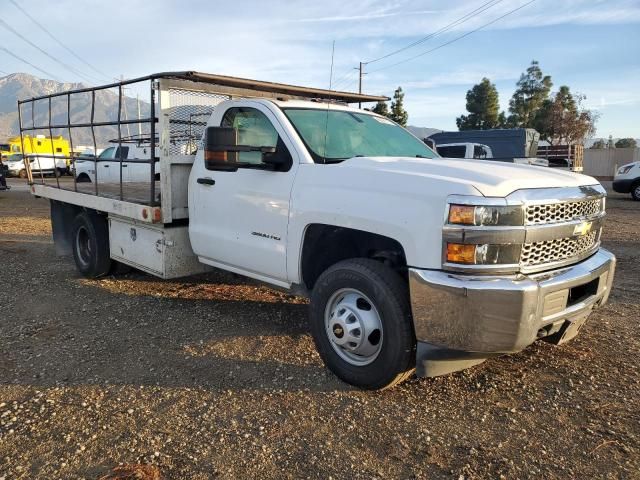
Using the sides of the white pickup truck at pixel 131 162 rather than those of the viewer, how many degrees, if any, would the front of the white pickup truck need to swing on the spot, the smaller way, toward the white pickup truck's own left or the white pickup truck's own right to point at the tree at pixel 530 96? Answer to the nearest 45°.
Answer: approximately 135° to the white pickup truck's own right

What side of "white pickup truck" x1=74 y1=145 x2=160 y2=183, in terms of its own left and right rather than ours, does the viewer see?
left

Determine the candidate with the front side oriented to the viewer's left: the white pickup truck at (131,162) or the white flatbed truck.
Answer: the white pickup truck

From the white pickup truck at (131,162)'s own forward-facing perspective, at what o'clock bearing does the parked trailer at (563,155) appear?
The parked trailer is roughly at 5 o'clock from the white pickup truck.

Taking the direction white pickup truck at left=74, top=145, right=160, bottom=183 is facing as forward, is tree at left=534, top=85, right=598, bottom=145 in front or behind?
behind

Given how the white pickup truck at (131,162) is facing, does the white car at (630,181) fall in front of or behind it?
behind

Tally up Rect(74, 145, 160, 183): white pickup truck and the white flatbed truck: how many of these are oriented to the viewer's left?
1

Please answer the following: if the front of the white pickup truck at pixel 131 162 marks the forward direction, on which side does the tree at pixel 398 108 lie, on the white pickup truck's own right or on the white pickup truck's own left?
on the white pickup truck's own right

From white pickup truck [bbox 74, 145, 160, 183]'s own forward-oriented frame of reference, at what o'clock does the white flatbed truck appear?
The white flatbed truck is roughly at 8 o'clock from the white pickup truck.
